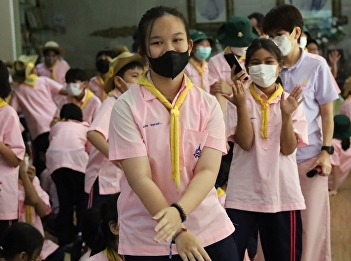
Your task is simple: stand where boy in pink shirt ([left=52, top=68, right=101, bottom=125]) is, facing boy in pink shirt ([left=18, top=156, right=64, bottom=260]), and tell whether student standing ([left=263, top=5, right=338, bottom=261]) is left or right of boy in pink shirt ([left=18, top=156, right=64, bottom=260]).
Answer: left

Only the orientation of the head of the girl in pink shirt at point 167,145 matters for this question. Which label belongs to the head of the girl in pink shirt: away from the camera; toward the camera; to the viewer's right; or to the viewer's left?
toward the camera

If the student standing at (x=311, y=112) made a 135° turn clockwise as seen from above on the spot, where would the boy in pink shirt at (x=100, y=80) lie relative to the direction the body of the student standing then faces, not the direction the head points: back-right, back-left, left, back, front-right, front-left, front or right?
front-left

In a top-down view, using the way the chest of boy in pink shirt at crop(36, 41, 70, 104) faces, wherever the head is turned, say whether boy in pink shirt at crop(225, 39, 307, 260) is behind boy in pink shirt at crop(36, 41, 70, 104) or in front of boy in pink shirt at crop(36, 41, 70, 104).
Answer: in front

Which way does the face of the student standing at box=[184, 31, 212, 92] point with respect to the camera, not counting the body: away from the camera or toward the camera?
toward the camera

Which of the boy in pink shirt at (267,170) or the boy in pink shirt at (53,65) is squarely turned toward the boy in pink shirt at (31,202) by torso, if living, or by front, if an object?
the boy in pink shirt at (53,65)

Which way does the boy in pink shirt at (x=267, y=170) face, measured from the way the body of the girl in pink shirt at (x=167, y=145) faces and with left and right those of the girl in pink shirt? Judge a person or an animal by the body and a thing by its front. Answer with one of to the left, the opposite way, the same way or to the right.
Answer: the same way

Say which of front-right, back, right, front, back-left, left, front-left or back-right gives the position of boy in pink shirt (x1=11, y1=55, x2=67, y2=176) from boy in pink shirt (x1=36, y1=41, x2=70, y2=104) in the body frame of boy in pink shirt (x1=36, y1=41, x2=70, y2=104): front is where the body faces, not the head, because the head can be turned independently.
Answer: front

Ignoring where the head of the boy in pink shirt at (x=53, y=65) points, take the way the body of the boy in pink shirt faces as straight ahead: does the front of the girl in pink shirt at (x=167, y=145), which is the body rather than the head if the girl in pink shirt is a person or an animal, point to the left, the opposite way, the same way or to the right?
the same way

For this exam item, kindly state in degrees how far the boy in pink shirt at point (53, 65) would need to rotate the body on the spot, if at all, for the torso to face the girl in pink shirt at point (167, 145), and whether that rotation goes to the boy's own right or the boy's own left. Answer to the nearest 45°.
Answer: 0° — they already face them

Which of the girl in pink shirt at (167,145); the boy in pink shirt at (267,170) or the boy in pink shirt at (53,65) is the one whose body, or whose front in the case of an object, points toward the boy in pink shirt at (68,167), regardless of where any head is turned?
the boy in pink shirt at (53,65)

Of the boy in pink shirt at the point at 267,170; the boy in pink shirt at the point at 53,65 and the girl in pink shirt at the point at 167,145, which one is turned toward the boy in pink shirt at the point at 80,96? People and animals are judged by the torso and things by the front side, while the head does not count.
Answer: the boy in pink shirt at the point at 53,65

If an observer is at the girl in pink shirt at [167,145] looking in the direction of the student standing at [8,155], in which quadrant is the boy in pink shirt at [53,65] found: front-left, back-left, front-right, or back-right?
front-right

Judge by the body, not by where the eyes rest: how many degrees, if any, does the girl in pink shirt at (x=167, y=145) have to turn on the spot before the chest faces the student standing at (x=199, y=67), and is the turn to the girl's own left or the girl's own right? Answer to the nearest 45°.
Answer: approximately 180°

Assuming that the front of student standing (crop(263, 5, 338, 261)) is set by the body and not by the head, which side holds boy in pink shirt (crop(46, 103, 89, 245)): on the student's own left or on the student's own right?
on the student's own right

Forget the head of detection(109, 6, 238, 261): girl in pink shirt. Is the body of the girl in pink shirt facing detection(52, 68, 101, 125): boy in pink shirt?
no

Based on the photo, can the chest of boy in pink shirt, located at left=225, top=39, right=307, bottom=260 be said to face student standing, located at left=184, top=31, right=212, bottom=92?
no

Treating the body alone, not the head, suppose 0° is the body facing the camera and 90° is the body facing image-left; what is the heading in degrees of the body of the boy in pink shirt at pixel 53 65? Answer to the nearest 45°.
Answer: approximately 0°

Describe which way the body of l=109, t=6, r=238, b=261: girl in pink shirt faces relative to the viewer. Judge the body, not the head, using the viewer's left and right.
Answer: facing the viewer

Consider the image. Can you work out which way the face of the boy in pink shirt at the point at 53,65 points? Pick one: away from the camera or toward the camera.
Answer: toward the camera

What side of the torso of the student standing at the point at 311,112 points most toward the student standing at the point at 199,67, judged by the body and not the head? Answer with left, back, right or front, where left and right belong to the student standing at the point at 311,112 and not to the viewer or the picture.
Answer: right

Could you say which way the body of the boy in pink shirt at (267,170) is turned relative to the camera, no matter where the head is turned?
toward the camera
